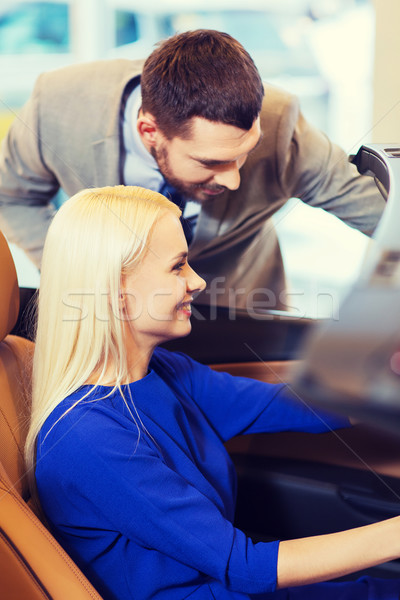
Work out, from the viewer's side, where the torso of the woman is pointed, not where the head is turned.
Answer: to the viewer's right

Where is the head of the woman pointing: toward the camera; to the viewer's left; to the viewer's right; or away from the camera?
to the viewer's right

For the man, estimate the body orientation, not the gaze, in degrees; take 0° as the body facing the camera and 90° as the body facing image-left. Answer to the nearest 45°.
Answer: approximately 315°

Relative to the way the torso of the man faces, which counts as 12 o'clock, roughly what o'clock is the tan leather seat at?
The tan leather seat is roughly at 2 o'clock from the man.
